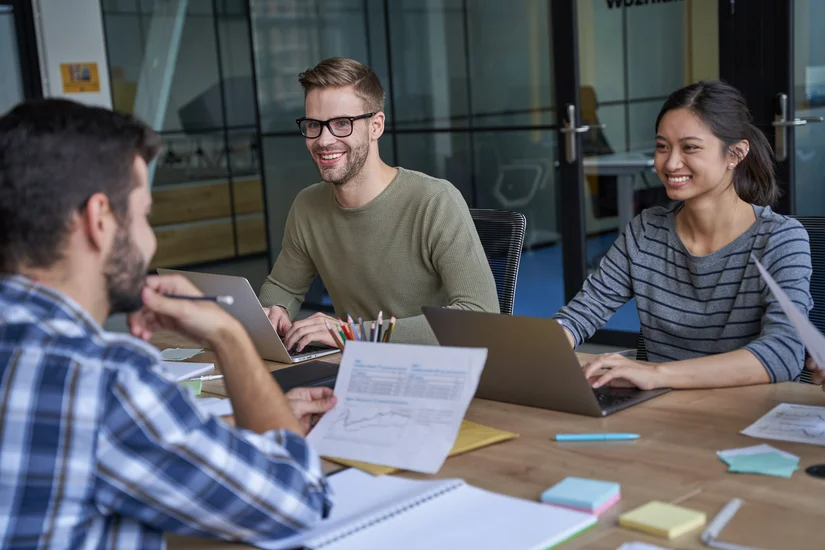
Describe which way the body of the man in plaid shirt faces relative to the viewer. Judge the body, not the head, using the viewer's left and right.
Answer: facing away from the viewer and to the right of the viewer

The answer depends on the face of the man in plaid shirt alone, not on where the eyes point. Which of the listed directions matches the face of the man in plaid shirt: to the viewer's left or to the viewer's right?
to the viewer's right

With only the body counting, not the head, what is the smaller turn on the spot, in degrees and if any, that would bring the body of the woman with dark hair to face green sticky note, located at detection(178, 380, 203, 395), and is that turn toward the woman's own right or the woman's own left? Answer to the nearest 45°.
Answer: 0° — they already face it

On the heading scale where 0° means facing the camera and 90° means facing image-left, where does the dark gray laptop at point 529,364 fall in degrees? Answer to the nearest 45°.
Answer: approximately 225°

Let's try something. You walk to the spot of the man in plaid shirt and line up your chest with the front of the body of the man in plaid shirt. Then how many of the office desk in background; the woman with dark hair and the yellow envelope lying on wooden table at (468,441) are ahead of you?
3

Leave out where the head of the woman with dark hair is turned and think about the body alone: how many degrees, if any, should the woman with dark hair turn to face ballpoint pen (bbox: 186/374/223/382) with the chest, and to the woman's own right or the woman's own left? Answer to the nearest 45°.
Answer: approximately 45° to the woman's own right
